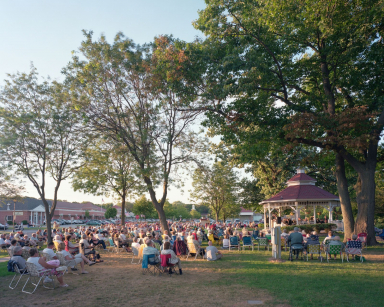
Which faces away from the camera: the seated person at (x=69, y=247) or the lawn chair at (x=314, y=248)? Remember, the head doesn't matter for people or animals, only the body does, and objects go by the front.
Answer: the lawn chair

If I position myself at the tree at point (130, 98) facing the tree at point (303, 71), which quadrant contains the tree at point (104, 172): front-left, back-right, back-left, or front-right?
back-left

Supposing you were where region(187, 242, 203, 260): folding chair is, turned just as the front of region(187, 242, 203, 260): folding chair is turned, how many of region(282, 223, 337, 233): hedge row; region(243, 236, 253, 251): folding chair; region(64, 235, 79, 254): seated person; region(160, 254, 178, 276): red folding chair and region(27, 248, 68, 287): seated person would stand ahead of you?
2

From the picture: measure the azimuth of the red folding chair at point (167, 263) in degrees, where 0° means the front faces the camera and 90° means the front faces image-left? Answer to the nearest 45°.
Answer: approximately 225°

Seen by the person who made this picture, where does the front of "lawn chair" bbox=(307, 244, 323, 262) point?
facing away from the viewer

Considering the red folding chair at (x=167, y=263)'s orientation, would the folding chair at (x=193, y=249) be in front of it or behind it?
in front

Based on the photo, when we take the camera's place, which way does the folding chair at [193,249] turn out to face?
facing away from the viewer and to the right of the viewer

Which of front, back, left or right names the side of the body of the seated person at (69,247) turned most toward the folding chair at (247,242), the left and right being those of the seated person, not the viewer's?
front

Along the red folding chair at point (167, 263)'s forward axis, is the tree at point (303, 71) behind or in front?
in front
